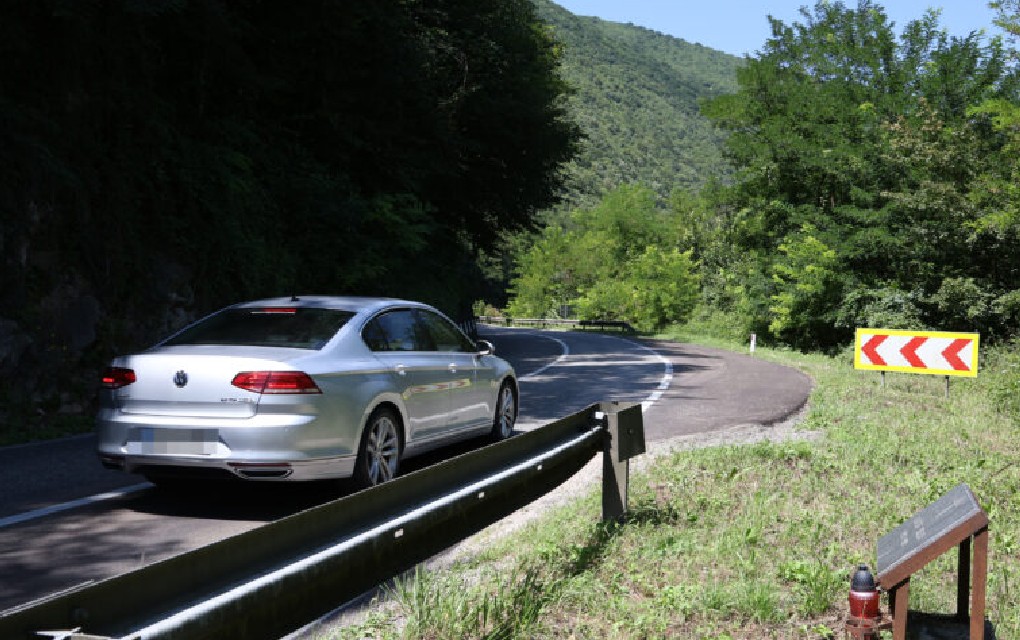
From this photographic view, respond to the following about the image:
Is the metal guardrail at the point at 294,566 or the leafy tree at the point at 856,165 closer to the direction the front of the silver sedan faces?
the leafy tree

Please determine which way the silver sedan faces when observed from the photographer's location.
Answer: facing away from the viewer and to the right of the viewer

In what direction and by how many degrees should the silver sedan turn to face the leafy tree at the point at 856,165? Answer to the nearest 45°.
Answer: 0° — it already faces it

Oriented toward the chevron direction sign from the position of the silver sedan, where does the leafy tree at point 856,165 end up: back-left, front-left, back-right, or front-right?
front-left

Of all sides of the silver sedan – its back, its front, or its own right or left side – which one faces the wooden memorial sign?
right

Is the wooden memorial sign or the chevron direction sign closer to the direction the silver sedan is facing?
the chevron direction sign

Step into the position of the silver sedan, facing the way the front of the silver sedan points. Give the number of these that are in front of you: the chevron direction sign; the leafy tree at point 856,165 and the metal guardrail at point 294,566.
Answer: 2

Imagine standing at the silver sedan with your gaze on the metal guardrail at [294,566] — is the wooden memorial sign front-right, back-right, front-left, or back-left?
front-left

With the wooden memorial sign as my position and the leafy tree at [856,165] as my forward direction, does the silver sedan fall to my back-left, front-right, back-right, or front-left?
front-left

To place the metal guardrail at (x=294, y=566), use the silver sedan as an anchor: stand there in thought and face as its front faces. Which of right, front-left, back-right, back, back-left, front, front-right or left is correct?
back-right

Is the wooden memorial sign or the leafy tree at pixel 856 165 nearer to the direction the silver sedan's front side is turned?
the leafy tree

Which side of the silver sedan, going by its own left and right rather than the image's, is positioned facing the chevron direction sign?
front

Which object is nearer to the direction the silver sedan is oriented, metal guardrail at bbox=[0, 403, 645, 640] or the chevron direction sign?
the chevron direction sign
